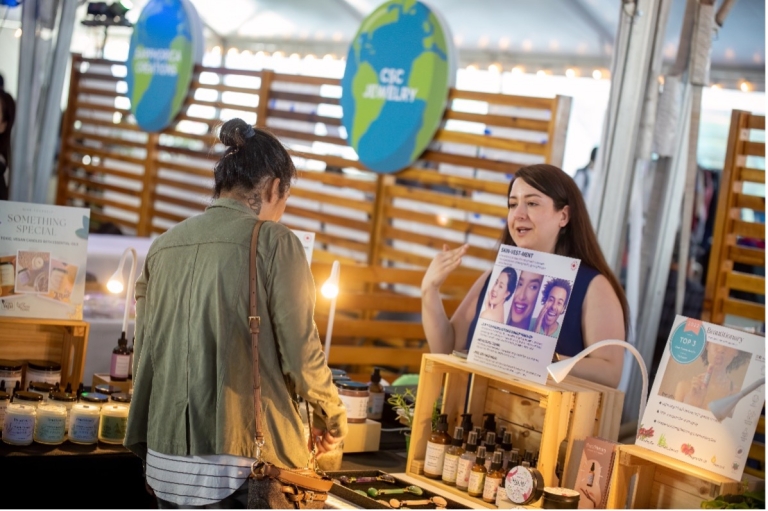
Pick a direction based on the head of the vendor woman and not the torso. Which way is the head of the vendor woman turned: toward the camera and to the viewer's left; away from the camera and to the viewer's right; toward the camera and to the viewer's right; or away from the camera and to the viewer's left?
toward the camera and to the viewer's left

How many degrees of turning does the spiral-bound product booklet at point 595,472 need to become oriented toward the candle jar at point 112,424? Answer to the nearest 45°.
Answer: approximately 90° to its right

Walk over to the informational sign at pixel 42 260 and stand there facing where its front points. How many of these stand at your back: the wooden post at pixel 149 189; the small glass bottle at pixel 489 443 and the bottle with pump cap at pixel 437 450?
1

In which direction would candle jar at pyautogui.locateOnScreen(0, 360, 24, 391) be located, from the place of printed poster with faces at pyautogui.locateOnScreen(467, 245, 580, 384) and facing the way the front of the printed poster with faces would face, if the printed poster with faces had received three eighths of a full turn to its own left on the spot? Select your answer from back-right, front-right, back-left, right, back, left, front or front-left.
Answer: back-left

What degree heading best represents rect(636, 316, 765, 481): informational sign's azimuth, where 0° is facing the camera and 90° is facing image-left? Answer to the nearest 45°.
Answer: approximately 0°

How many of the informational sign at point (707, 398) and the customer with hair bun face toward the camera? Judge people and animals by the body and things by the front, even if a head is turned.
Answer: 1

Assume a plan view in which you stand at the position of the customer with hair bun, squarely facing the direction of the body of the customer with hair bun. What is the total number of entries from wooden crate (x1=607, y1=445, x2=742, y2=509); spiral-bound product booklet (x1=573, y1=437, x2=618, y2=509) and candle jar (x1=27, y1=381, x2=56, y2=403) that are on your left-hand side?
1

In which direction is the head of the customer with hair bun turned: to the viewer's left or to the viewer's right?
to the viewer's right

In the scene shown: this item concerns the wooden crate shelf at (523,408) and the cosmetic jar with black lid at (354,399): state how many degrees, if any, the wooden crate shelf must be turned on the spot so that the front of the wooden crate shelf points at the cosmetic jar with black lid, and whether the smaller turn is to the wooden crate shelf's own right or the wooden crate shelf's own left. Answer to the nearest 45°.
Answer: approximately 90° to the wooden crate shelf's own right

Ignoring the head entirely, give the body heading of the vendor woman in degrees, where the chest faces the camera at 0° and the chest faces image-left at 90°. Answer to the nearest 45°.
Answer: approximately 45°

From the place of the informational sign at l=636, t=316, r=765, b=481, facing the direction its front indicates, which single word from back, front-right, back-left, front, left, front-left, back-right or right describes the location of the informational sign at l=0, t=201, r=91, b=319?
right
